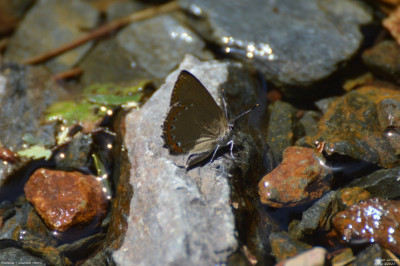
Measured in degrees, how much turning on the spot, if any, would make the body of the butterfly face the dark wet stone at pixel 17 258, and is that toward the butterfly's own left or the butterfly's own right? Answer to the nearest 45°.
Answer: approximately 135° to the butterfly's own right

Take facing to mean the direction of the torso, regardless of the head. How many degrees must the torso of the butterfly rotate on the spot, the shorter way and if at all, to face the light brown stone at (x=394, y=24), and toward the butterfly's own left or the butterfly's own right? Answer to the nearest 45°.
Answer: approximately 45° to the butterfly's own left

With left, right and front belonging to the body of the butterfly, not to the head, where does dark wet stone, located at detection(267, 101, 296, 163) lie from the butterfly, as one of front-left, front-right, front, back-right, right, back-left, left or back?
front-left

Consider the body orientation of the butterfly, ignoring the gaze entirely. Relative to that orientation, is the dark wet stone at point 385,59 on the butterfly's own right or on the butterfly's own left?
on the butterfly's own left

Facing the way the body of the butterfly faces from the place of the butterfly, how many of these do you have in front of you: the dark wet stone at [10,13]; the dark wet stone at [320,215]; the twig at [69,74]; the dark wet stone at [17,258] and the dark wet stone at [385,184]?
2

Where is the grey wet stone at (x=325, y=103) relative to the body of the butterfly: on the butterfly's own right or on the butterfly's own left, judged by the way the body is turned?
on the butterfly's own left

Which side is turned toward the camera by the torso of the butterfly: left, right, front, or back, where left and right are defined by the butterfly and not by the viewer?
right

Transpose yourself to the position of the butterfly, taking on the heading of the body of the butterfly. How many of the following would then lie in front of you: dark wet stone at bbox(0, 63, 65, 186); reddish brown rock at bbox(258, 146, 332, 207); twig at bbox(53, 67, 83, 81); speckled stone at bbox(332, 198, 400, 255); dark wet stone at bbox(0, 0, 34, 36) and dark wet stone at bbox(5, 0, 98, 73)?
2

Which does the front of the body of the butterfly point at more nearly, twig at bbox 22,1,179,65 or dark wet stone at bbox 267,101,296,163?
the dark wet stone

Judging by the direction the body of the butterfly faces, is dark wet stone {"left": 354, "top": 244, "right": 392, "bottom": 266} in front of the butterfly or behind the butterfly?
in front
